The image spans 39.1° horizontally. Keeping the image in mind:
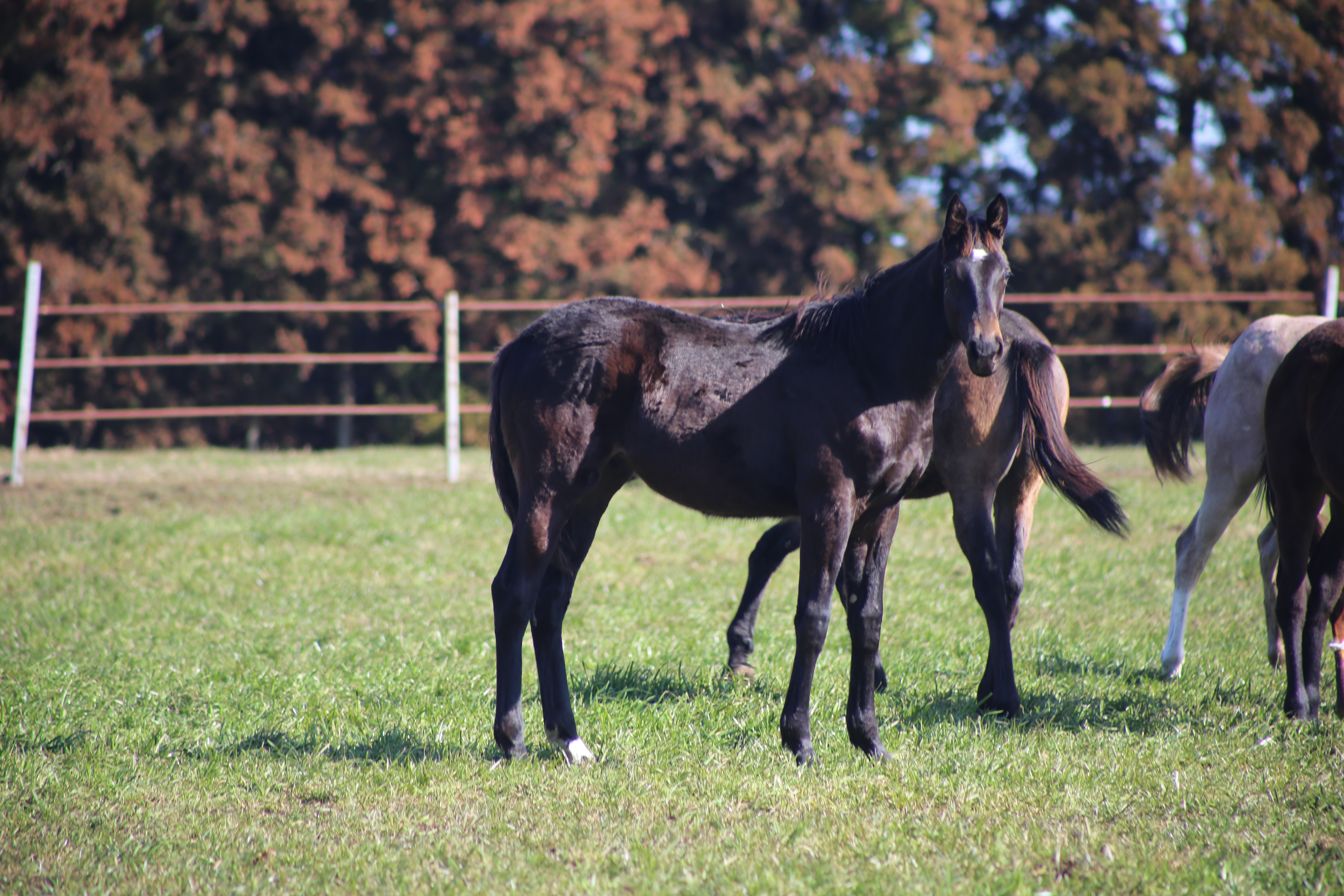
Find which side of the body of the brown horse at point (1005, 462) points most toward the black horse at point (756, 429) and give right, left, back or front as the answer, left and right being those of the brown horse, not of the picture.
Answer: left

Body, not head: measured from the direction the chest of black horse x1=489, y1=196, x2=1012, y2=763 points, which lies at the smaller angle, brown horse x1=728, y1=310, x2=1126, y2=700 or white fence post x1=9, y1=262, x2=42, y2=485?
the brown horse

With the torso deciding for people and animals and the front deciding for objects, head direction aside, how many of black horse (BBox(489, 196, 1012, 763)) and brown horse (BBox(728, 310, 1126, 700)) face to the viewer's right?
1

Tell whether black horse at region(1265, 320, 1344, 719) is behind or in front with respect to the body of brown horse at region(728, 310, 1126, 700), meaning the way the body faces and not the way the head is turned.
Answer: behind

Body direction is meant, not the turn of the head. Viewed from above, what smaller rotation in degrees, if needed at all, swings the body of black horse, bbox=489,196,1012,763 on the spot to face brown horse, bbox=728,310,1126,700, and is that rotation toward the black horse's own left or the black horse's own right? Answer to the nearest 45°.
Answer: approximately 45° to the black horse's own left

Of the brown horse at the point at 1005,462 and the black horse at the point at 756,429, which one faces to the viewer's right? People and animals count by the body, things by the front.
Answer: the black horse

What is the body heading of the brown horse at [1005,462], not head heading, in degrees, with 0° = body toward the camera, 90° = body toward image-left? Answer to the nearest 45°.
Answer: approximately 135°

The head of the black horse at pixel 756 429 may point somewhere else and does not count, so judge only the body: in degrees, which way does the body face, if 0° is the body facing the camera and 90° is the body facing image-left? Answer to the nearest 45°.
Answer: approximately 270°

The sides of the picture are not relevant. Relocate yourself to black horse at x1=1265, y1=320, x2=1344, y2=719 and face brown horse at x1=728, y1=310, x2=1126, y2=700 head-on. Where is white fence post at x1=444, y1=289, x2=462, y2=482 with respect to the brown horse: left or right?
right
